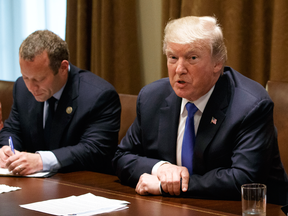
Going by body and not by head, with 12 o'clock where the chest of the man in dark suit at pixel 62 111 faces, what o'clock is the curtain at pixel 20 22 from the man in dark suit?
The curtain is roughly at 4 o'clock from the man in dark suit.

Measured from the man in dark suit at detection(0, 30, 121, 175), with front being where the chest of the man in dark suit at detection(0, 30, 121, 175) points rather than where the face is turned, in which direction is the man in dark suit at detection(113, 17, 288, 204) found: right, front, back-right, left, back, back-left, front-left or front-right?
left

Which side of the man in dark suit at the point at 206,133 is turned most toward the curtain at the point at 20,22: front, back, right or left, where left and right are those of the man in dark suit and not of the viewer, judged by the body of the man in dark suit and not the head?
right

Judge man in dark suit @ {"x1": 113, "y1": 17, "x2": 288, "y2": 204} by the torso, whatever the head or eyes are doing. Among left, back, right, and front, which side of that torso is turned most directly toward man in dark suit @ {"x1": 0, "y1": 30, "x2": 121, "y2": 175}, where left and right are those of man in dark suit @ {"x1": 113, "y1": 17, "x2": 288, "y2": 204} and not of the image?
right

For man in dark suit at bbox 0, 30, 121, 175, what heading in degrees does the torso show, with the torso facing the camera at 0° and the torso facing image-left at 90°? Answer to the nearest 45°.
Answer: approximately 45°
